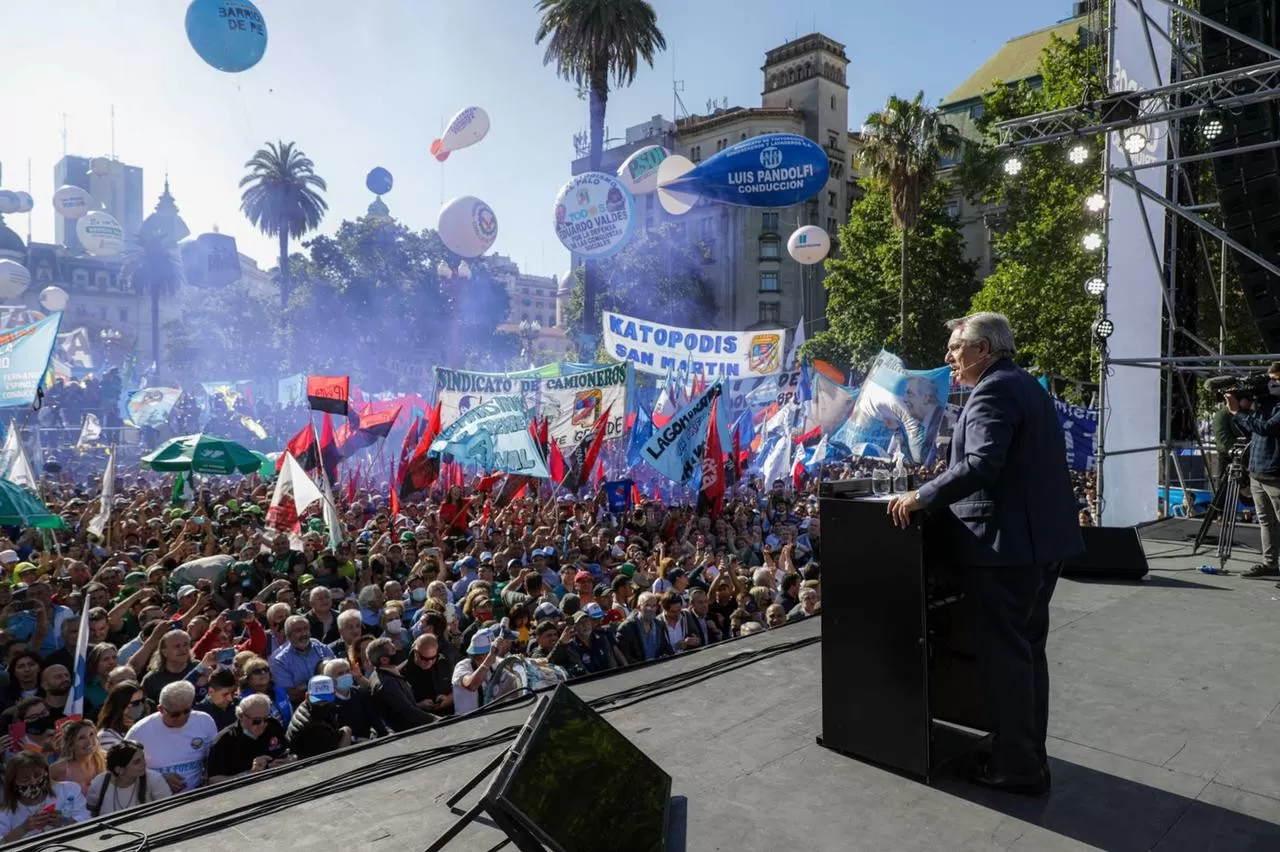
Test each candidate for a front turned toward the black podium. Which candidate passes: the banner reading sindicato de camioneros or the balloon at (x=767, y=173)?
the banner reading sindicato de camioneros

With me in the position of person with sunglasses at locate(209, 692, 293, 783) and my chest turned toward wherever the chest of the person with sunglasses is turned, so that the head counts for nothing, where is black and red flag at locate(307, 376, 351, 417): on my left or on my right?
on my left

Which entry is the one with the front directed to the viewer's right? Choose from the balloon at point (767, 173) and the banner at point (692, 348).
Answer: the balloon

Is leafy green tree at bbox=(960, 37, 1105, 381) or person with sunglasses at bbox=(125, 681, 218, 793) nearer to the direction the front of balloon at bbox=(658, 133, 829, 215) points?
the leafy green tree

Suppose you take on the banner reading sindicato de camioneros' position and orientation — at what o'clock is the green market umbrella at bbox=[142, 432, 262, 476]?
The green market umbrella is roughly at 3 o'clock from the banner reading sindicato de camioneros.

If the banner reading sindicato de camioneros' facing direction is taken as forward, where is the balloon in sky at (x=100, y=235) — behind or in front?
behind

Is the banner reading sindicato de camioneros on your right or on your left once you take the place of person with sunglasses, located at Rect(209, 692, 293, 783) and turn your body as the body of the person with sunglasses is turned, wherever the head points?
on your left

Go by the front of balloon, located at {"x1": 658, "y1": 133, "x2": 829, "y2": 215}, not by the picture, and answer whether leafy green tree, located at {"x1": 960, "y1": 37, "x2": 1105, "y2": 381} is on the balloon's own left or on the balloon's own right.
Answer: on the balloon's own left

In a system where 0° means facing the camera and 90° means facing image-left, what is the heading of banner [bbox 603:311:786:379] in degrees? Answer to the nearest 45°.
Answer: approximately 0°

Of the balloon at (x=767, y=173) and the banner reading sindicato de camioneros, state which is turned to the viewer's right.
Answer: the balloon
